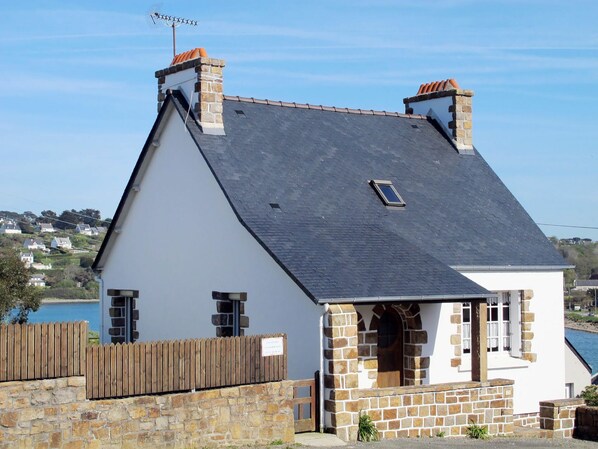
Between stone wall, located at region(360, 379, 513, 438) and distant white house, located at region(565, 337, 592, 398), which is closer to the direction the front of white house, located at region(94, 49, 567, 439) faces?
the stone wall

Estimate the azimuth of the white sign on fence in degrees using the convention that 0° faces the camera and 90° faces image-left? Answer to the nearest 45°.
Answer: approximately 0°

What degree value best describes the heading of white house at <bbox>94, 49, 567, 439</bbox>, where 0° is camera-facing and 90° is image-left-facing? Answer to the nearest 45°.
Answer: approximately 315°

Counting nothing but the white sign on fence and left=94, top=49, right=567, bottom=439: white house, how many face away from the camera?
0

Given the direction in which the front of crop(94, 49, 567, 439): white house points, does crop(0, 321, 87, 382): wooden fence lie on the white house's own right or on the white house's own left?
on the white house's own right

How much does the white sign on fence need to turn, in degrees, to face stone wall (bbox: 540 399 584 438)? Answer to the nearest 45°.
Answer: approximately 135° to its left

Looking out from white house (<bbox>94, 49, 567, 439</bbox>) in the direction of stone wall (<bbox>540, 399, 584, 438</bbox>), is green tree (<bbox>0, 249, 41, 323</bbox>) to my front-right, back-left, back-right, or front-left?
back-left
